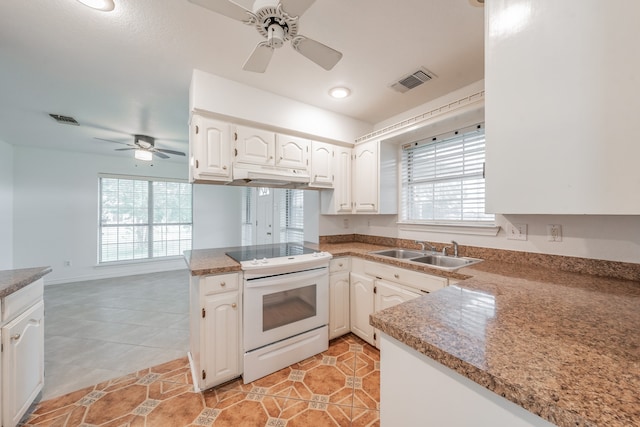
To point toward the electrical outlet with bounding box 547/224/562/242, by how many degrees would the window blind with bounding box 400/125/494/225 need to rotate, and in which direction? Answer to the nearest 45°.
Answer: approximately 90° to its left

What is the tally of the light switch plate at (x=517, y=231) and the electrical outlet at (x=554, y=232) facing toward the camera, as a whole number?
2

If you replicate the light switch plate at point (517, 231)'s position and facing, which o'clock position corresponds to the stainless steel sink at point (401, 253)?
The stainless steel sink is roughly at 3 o'clock from the light switch plate.

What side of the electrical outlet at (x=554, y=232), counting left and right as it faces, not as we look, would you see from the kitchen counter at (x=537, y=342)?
front

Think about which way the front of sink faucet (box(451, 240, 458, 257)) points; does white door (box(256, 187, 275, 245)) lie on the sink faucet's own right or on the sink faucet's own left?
on the sink faucet's own right

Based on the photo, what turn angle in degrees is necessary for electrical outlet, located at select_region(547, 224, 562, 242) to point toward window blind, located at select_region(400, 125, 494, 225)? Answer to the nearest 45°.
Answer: approximately 90° to its right

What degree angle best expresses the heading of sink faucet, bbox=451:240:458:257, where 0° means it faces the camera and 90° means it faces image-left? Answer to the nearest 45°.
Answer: approximately 45°

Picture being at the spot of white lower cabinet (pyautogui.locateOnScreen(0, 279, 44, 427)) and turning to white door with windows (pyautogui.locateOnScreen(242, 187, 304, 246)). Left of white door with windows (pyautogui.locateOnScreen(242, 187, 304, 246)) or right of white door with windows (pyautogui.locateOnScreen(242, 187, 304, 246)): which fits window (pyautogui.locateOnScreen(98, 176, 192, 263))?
left

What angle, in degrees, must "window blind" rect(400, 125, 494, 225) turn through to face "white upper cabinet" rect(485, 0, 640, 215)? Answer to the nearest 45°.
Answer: approximately 45° to its left
